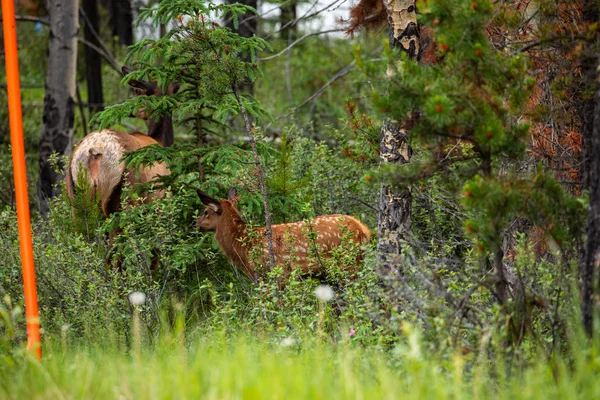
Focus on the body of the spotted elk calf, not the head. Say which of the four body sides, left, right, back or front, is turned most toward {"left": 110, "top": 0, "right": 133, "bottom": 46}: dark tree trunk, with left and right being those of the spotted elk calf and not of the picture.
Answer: right

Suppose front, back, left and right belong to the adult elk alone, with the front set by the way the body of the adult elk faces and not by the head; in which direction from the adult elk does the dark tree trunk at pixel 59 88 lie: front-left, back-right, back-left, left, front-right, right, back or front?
front-left

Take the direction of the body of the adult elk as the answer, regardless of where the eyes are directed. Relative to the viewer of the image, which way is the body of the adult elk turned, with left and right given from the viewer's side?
facing away from the viewer and to the right of the viewer

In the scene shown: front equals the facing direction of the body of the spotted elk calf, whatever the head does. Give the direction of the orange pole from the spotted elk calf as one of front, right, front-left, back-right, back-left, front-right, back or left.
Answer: front-left

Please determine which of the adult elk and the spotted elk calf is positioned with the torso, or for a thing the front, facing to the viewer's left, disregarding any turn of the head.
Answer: the spotted elk calf

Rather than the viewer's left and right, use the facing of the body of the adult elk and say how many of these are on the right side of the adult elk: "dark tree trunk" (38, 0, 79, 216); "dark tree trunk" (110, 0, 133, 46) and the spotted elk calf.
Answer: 1

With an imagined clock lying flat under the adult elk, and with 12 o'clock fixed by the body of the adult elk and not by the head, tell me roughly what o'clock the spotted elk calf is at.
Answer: The spotted elk calf is roughly at 3 o'clock from the adult elk.

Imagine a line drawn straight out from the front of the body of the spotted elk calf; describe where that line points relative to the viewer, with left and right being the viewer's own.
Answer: facing to the left of the viewer

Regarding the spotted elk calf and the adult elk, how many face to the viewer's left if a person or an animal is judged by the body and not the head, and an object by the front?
1

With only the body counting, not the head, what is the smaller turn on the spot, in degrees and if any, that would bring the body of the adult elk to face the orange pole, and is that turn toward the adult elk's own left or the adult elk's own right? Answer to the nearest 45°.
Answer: approximately 135° to the adult elk's own right
